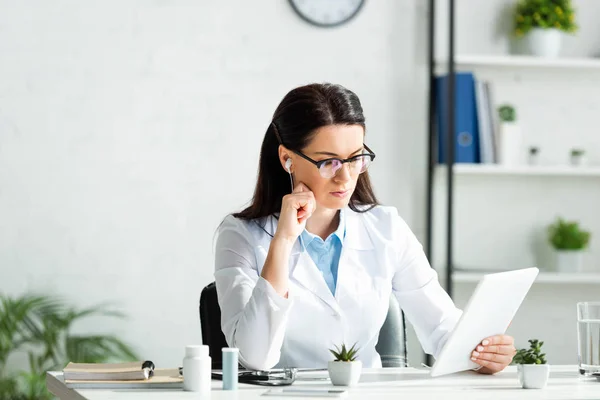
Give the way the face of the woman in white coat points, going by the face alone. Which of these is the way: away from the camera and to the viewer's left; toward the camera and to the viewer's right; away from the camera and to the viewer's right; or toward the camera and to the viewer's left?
toward the camera and to the viewer's right

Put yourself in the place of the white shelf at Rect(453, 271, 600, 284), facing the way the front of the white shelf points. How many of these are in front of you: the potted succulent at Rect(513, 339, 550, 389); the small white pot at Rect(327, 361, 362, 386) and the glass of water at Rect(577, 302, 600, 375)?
3

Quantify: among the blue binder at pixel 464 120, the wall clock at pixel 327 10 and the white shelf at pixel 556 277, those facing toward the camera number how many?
3

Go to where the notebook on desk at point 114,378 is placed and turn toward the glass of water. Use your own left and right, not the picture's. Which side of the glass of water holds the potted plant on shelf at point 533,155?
left

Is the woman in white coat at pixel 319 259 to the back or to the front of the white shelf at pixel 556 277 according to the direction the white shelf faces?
to the front

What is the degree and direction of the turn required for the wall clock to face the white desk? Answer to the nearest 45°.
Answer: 0° — it already faces it

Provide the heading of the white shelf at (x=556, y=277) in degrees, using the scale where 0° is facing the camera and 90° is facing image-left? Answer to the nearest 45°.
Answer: approximately 0°

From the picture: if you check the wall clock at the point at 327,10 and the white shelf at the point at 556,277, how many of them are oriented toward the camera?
2

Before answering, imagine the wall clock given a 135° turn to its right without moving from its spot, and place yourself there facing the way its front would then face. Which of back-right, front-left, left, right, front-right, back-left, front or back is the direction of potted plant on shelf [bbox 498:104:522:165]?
back-right

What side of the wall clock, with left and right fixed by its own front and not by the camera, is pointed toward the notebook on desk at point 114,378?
front

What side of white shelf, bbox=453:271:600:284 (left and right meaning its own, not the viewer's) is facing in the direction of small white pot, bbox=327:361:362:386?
front
